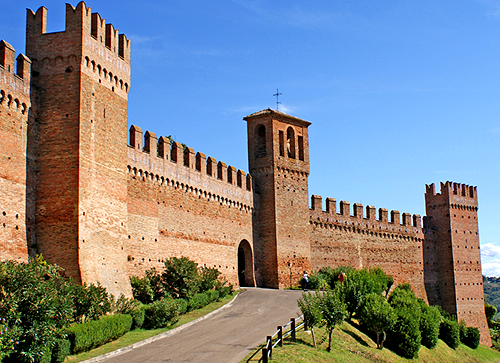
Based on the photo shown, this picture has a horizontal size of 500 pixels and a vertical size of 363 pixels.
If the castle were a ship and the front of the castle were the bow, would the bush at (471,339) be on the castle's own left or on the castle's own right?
on the castle's own left

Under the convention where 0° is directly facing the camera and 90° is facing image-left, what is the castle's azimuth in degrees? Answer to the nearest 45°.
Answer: approximately 315°

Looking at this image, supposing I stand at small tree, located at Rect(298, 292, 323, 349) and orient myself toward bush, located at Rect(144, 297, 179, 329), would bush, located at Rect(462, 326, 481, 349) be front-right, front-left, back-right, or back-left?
back-right

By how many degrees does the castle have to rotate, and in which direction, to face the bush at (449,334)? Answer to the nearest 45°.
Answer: approximately 90° to its left

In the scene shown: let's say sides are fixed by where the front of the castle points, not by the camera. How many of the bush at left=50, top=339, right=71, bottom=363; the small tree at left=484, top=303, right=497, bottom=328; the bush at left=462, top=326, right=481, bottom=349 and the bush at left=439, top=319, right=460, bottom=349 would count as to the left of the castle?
3
